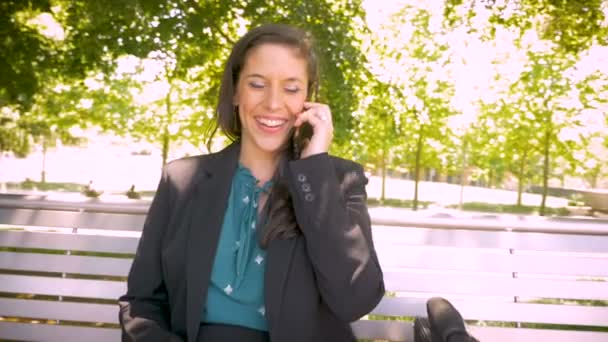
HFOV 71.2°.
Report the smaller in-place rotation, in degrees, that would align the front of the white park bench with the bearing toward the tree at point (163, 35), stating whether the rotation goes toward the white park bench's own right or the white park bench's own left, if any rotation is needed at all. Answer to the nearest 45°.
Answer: approximately 135° to the white park bench's own right

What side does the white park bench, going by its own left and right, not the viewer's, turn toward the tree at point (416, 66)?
back

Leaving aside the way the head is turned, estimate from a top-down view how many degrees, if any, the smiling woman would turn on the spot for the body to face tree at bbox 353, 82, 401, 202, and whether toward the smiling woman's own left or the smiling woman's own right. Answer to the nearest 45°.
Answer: approximately 180°

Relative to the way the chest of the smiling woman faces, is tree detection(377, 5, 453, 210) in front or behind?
behind

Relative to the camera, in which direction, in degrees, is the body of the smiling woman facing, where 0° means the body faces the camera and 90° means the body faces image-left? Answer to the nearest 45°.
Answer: approximately 0°

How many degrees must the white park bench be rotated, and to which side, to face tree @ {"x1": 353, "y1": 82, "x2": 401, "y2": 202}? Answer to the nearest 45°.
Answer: approximately 180°

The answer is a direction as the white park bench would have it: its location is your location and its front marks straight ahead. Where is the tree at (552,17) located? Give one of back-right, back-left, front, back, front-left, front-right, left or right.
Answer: back-left

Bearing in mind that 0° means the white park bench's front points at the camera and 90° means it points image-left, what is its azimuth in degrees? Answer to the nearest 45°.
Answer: approximately 0°

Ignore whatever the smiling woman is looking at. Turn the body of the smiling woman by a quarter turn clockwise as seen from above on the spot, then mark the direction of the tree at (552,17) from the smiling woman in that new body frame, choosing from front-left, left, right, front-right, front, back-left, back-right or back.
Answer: back-right
